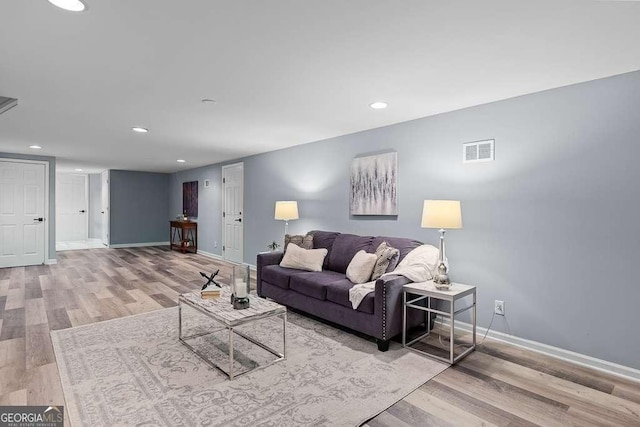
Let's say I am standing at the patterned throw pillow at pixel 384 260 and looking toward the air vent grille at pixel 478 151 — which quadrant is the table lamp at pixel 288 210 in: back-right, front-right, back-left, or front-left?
back-left

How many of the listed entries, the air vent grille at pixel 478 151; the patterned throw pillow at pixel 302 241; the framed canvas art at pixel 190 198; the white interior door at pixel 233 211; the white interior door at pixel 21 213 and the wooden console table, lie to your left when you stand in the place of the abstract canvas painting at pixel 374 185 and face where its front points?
1

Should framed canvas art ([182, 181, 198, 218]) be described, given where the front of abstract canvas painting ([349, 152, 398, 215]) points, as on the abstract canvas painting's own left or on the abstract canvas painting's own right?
on the abstract canvas painting's own right

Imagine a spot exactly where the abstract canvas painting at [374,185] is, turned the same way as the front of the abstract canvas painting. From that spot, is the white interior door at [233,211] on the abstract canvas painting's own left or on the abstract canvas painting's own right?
on the abstract canvas painting's own right

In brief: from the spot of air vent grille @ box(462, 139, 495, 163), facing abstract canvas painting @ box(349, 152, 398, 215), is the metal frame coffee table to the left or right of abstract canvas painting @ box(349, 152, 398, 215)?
left

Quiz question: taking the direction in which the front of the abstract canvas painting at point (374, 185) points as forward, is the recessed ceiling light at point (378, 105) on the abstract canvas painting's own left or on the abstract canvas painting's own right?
on the abstract canvas painting's own left

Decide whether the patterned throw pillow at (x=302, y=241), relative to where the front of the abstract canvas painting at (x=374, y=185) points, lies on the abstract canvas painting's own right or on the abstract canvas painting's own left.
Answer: on the abstract canvas painting's own right

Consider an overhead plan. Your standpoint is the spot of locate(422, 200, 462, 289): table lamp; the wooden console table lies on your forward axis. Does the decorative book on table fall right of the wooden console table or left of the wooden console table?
left

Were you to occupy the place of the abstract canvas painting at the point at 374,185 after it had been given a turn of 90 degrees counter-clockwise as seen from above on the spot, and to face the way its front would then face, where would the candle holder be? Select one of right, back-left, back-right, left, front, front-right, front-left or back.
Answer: right

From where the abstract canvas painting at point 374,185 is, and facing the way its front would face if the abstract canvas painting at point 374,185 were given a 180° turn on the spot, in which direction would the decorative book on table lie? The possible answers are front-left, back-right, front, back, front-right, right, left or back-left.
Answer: back

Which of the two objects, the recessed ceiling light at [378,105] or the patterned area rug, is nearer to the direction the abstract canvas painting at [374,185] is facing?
the patterned area rug

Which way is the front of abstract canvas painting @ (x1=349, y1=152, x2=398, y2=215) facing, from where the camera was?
facing the viewer and to the left of the viewer
